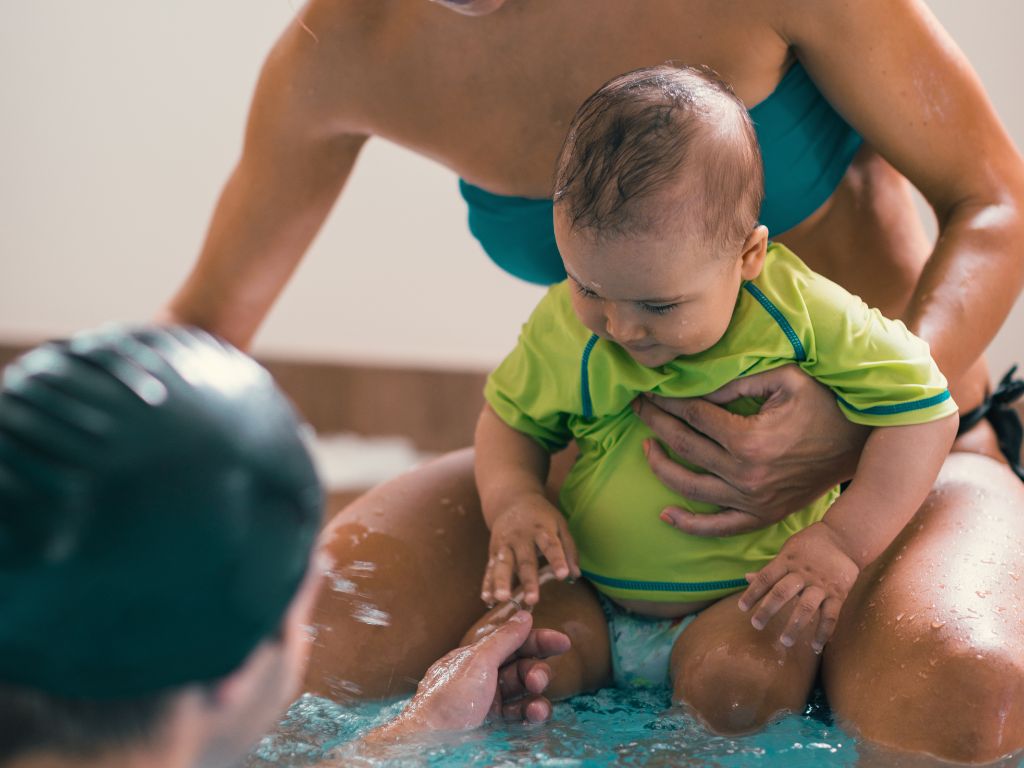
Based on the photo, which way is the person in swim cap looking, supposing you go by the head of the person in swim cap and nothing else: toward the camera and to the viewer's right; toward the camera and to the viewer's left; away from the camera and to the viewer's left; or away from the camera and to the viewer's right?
away from the camera and to the viewer's right

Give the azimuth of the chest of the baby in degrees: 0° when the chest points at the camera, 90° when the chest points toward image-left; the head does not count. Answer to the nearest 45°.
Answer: approximately 45°

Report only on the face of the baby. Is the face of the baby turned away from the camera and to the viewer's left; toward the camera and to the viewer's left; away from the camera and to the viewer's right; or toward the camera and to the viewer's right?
toward the camera and to the viewer's left

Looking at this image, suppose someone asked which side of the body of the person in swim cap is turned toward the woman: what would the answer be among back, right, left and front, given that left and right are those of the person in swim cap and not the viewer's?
front

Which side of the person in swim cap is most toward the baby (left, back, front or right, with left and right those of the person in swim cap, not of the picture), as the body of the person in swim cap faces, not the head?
front

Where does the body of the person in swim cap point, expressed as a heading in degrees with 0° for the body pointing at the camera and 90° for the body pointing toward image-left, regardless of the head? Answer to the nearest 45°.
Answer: approximately 225°

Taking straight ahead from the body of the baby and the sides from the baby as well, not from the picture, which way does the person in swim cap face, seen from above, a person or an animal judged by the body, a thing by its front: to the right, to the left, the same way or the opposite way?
the opposite way

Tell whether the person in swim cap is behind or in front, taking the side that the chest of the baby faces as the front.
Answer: in front
